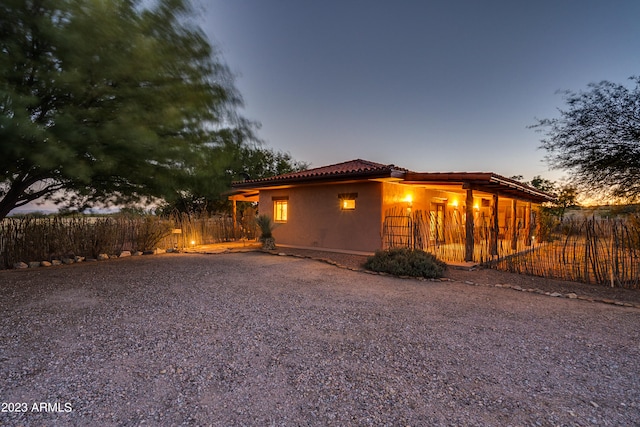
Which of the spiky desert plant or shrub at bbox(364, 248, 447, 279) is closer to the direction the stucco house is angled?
the shrub

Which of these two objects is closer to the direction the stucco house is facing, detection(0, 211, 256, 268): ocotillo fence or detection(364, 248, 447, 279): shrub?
the shrub

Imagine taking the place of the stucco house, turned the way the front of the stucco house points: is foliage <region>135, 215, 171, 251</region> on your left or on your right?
on your right

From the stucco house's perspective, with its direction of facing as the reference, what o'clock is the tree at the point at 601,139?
The tree is roughly at 11 o'clock from the stucco house.

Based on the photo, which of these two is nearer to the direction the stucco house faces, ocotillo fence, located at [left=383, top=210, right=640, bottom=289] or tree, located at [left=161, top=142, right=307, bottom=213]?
the ocotillo fence

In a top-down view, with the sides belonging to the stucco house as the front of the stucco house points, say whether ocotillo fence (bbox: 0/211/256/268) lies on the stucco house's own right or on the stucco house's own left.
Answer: on the stucco house's own right

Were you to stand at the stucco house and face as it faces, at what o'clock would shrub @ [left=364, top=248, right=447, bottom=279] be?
The shrub is roughly at 1 o'clock from the stucco house.

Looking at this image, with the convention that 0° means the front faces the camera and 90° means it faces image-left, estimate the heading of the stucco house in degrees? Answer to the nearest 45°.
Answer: approximately 315°

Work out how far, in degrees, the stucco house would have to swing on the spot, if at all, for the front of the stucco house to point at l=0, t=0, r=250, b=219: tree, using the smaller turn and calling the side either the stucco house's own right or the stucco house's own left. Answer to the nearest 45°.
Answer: approximately 135° to the stucco house's own right
